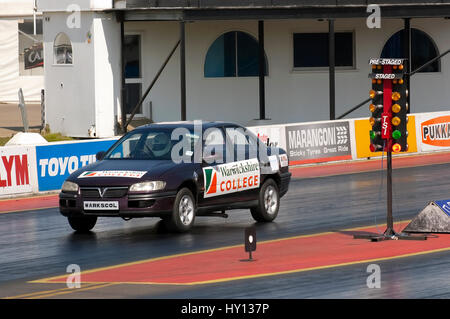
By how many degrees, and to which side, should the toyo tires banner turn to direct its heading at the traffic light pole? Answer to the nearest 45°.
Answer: approximately 45° to its left

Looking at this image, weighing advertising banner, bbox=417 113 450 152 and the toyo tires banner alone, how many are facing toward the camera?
2

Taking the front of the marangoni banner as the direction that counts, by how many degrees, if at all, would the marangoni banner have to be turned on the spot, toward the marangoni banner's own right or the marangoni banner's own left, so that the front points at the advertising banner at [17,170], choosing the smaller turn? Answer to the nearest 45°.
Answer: approximately 45° to the marangoni banner's own right

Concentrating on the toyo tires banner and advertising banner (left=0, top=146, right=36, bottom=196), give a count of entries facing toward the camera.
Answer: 2

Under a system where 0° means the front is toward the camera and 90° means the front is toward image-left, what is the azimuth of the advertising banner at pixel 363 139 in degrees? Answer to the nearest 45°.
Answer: approximately 0°

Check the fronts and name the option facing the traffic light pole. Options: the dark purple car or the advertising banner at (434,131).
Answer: the advertising banner
